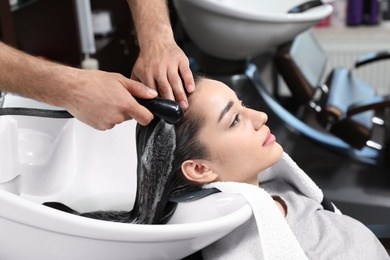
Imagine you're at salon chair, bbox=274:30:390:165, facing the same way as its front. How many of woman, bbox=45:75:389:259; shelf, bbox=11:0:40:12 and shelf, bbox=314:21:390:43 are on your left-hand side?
1

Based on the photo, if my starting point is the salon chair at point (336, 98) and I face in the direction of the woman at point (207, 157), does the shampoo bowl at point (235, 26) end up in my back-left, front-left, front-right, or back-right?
front-right

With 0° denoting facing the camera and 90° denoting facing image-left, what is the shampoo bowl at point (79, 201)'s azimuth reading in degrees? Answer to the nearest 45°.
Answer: approximately 270°

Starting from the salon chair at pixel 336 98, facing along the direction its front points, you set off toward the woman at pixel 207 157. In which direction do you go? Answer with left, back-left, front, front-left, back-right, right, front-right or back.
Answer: right

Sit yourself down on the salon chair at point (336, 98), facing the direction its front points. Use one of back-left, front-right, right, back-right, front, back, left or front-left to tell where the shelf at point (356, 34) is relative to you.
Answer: left

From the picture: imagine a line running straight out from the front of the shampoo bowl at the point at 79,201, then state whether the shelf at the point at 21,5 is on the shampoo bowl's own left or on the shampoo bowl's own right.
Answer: on the shampoo bowl's own left

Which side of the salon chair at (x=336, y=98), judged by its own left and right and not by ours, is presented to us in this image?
right

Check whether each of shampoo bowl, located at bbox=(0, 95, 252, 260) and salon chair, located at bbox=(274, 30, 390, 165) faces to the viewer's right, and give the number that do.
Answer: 2
